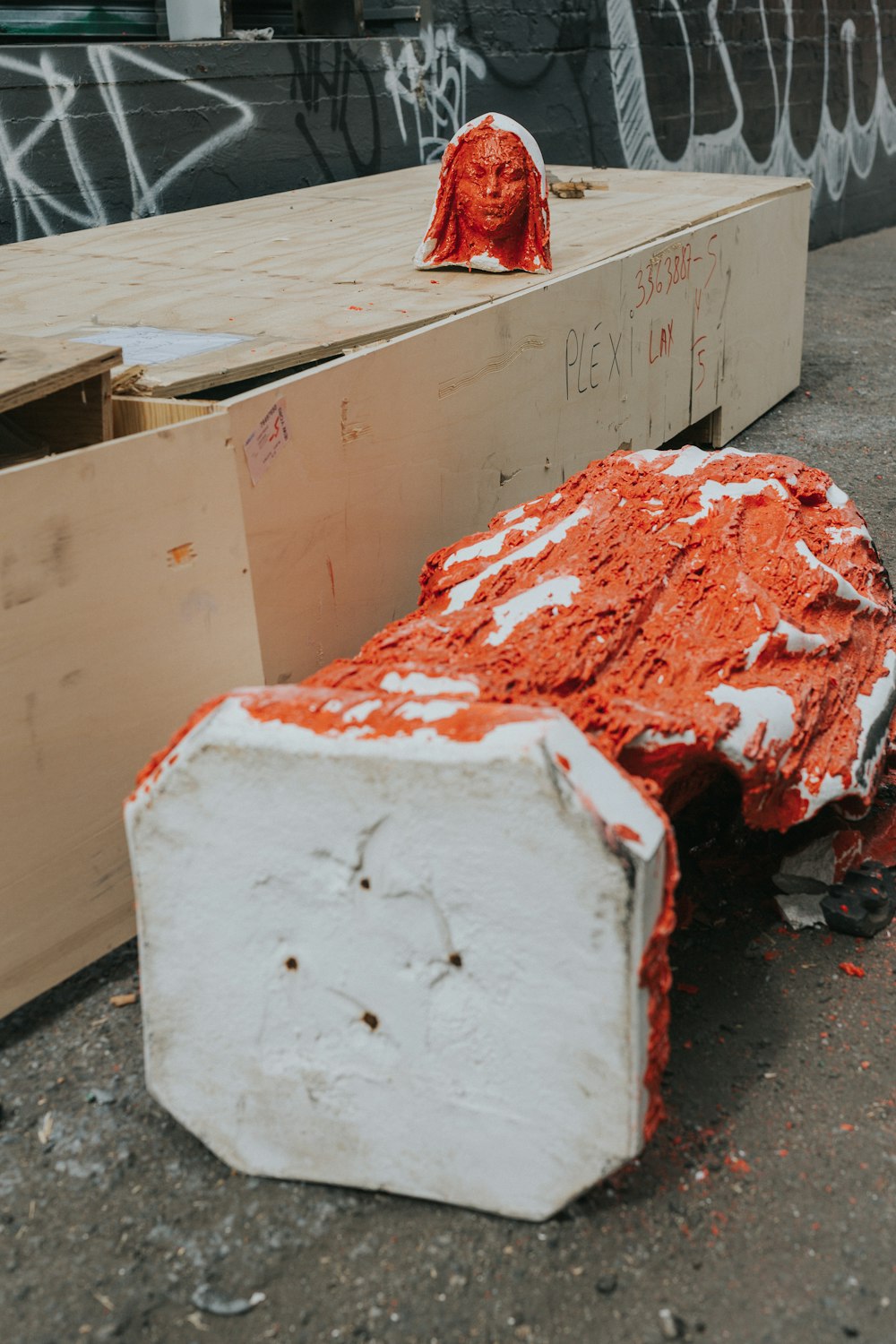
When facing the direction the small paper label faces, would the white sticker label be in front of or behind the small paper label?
behind

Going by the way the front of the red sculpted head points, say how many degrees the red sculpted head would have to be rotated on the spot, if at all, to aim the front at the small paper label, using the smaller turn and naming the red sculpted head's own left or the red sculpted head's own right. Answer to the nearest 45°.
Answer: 0° — it already faces it

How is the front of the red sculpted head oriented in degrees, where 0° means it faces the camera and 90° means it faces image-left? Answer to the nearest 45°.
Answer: approximately 0°

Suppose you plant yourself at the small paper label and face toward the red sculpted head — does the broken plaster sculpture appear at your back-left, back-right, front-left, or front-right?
back-right

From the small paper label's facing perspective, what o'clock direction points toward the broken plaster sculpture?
The broken plaster sculpture is roughly at 1 o'clock from the small paper label.

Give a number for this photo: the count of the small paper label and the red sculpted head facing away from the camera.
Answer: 0

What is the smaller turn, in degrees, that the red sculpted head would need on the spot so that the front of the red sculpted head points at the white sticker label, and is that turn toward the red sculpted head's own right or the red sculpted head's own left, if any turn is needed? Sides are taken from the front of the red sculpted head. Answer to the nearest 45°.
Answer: approximately 45° to the red sculpted head's own right

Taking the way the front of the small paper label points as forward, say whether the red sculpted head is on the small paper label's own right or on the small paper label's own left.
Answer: on the small paper label's own left

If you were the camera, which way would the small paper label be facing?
facing the viewer and to the right of the viewer

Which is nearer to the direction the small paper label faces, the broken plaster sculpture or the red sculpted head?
the broken plaster sculpture

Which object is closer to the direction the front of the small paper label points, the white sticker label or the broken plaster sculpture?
the broken plaster sculpture

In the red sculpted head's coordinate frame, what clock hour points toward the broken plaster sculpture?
The broken plaster sculpture is roughly at 12 o'clock from the red sculpted head.
